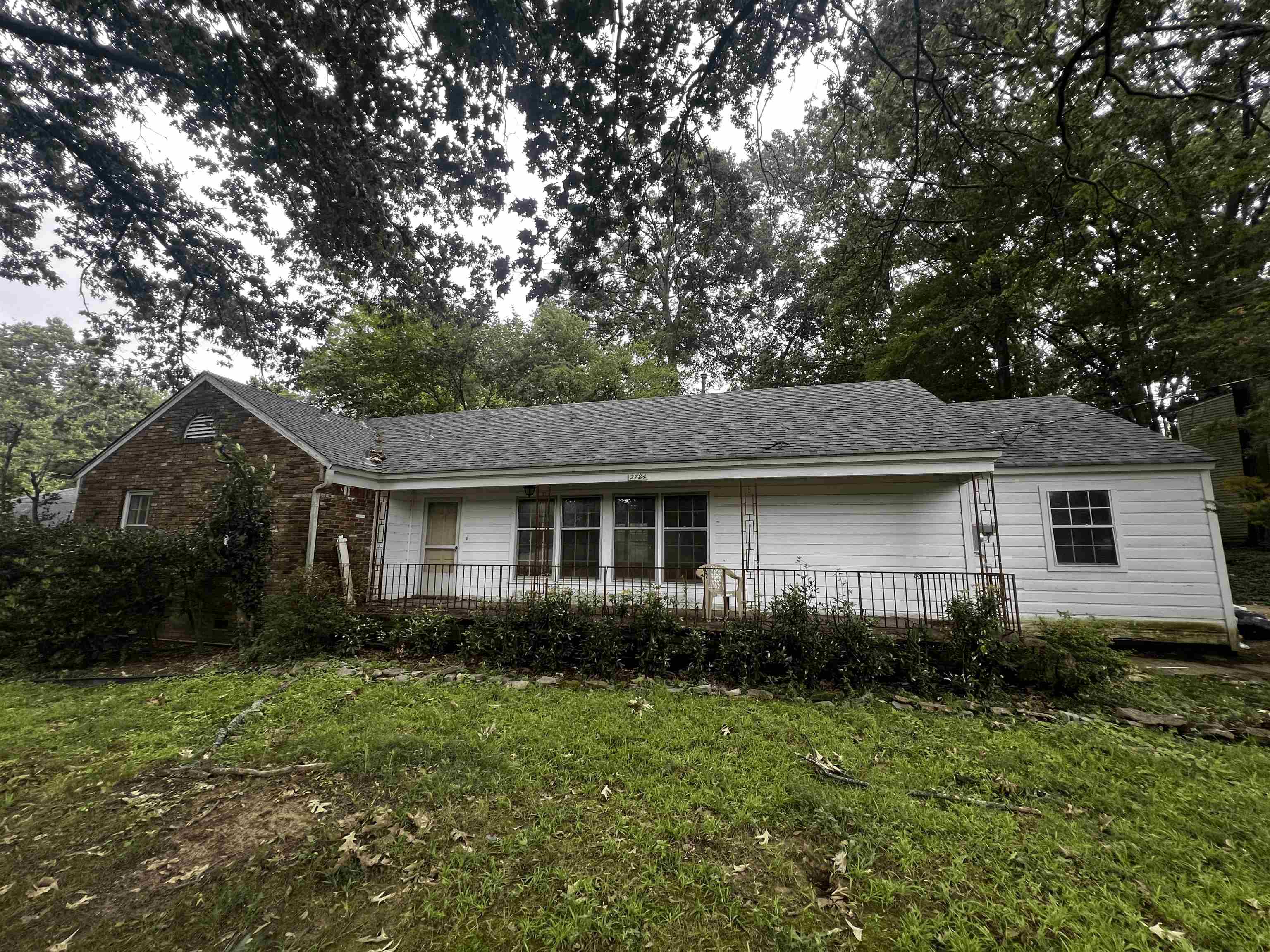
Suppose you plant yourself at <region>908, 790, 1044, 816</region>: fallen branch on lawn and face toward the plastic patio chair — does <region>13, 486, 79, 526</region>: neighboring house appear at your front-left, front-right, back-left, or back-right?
front-left

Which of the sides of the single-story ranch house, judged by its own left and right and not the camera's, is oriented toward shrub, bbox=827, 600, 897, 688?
front

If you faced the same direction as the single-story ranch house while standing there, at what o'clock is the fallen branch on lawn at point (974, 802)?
The fallen branch on lawn is roughly at 12 o'clock from the single-story ranch house.

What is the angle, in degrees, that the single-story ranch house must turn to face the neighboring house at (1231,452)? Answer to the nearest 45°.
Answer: approximately 135° to its left

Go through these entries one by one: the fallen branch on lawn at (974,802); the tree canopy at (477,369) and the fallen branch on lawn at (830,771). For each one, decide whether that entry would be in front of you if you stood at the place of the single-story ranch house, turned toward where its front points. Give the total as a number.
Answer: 2

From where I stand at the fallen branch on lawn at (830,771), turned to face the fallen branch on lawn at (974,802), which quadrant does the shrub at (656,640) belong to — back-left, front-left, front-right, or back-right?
back-left

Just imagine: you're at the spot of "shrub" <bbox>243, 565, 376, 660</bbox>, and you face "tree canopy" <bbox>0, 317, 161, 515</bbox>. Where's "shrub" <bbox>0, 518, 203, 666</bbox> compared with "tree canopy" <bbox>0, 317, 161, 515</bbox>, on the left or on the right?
left

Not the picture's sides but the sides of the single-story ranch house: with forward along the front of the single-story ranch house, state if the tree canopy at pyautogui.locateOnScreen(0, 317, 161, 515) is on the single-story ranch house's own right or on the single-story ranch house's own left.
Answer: on the single-story ranch house's own right

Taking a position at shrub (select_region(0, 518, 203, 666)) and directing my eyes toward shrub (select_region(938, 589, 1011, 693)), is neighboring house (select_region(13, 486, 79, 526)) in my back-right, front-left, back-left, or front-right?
back-left

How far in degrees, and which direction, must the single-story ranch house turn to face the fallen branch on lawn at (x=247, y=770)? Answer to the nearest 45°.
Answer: approximately 45° to its right

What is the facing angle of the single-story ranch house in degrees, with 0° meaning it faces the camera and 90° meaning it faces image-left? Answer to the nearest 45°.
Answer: approximately 0°

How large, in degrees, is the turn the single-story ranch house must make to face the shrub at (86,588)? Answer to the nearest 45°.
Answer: approximately 90° to its right

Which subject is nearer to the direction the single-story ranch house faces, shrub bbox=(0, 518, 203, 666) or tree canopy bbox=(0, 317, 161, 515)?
the shrub

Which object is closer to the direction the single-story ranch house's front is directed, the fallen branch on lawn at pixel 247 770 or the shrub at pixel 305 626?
the fallen branch on lawn

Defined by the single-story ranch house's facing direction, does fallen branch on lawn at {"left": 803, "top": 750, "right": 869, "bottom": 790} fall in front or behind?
in front

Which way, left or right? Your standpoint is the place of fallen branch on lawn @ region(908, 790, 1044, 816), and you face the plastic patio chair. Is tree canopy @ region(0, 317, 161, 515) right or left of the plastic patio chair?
left
